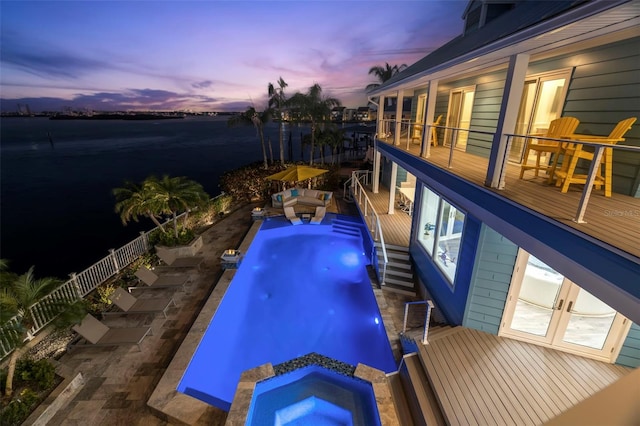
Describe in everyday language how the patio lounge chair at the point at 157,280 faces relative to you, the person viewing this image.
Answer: facing to the right of the viewer

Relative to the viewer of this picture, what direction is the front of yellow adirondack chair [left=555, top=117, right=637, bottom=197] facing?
facing to the left of the viewer

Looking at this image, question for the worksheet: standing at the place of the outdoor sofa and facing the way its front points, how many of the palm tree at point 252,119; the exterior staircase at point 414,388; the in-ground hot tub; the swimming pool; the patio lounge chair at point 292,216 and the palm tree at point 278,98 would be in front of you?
4

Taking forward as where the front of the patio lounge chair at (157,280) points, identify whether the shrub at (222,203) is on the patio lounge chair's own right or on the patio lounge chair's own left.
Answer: on the patio lounge chair's own left

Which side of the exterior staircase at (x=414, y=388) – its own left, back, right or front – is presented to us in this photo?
left

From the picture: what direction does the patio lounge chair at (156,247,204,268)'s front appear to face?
to the viewer's right

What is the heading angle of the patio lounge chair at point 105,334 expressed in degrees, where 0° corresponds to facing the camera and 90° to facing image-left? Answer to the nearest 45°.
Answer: approximately 270°

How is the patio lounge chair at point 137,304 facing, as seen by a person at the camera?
facing to the right of the viewer

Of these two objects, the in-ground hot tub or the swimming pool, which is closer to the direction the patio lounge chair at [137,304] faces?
the swimming pool

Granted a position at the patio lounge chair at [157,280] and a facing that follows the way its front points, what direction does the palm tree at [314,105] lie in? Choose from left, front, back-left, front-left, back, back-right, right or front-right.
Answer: front-left

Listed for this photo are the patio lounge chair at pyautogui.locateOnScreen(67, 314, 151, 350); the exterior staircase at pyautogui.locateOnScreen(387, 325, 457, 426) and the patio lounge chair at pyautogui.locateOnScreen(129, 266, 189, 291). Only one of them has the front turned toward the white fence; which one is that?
the exterior staircase
